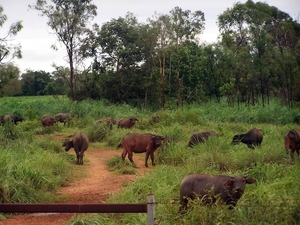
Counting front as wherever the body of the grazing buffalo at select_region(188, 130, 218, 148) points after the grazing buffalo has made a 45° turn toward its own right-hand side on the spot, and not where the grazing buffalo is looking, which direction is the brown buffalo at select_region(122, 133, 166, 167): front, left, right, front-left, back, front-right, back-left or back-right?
left

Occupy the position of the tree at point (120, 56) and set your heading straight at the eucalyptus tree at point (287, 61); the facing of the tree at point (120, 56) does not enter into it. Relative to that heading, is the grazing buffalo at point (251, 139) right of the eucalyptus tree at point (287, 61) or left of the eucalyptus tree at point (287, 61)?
right

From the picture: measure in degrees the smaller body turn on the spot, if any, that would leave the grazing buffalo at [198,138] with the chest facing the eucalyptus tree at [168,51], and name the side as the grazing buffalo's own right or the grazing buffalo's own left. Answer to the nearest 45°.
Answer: approximately 90° to the grazing buffalo's own right

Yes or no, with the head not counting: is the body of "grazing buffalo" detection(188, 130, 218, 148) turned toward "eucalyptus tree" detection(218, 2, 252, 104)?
no

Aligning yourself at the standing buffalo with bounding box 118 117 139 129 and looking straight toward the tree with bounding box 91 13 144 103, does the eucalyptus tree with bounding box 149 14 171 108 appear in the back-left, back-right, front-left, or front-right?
front-right

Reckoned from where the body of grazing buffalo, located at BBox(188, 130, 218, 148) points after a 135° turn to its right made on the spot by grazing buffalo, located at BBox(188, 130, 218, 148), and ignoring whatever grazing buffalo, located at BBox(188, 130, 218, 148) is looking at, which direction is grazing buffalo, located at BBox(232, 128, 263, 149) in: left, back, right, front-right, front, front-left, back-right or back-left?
front-right

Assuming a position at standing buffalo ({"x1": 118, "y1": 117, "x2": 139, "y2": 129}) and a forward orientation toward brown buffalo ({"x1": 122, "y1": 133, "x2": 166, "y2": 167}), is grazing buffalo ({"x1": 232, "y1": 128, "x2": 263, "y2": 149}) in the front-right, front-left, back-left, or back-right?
front-left

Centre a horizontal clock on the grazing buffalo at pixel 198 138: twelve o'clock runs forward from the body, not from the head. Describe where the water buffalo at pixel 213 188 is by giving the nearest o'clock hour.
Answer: The water buffalo is roughly at 9 o'clock from the grazing buffalo.

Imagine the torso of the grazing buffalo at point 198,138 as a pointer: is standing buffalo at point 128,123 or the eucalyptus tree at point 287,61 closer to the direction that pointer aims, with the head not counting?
the standing buffalo

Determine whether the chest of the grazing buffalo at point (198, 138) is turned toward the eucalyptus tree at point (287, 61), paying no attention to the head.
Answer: no

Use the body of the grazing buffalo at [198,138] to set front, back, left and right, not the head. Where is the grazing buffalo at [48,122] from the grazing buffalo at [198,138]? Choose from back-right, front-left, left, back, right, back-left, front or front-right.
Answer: front-right

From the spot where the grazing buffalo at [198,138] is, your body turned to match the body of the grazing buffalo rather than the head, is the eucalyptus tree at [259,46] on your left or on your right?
on your right

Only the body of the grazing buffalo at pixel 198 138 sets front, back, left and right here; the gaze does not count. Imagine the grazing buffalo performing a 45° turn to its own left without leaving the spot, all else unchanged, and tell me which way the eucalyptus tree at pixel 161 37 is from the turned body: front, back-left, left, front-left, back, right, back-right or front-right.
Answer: back-right

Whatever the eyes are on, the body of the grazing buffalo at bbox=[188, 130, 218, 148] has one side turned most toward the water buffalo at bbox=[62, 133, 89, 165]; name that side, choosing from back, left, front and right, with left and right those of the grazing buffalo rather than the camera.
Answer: front

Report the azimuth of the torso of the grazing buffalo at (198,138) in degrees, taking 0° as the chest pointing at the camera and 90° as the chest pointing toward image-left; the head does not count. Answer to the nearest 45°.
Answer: approximately 90°
